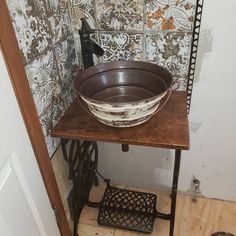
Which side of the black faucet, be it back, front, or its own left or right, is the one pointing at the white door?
right

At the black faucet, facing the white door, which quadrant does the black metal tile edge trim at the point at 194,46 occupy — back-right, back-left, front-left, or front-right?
back-left
